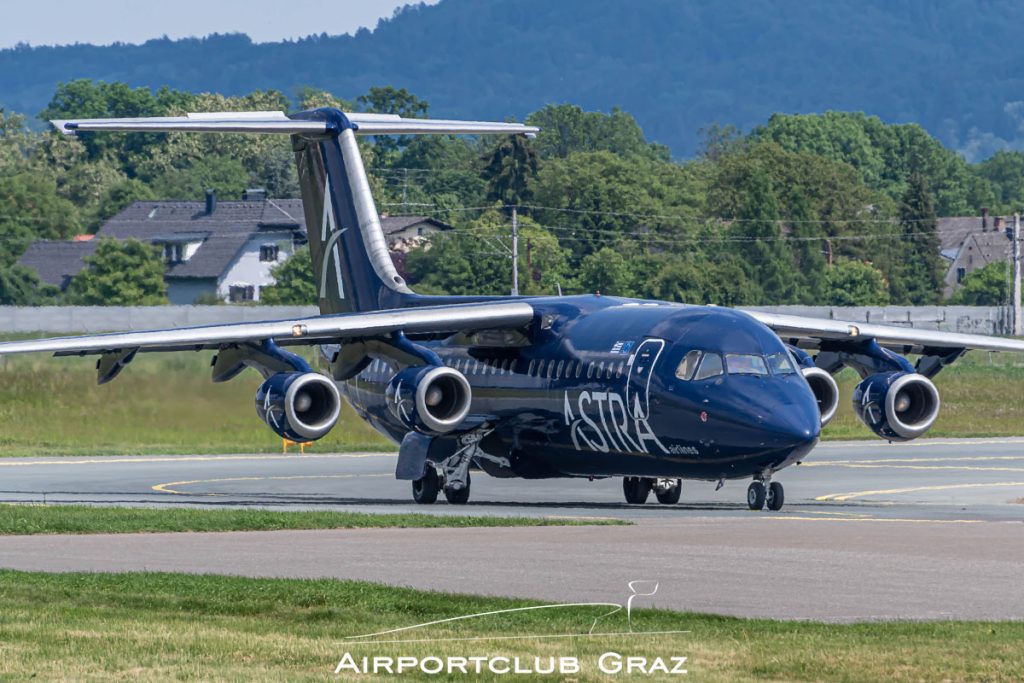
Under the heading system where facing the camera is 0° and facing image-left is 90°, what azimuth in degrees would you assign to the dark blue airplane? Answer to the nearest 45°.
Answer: approximately 315°
